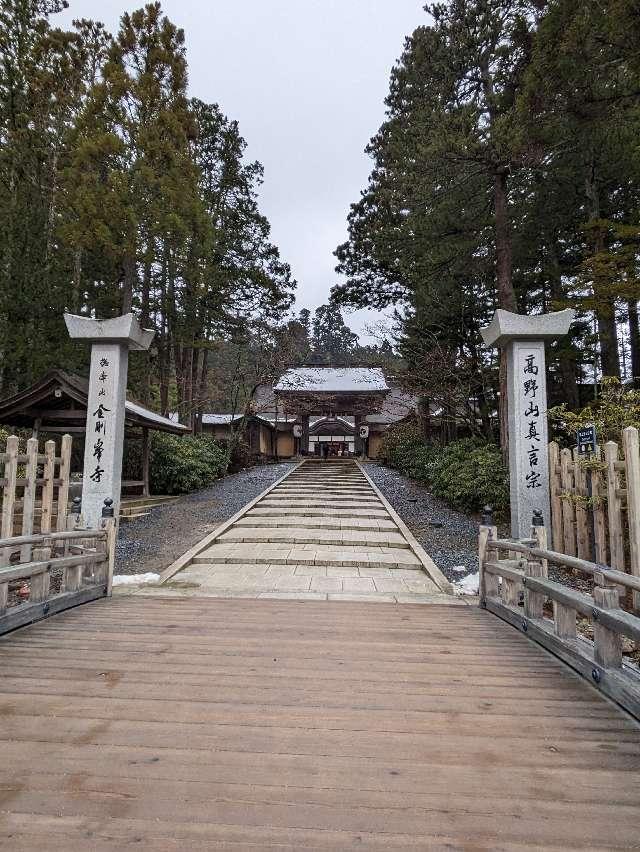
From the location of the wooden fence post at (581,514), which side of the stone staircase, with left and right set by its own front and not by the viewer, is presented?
left

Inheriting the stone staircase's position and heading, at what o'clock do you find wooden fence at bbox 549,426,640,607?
The wooden fence is roughly at 10 o'clock from the stone staircase.

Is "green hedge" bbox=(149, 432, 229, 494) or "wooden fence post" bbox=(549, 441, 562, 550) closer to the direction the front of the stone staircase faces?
the wooden fence post

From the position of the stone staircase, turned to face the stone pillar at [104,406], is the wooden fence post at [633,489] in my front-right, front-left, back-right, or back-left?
back-left

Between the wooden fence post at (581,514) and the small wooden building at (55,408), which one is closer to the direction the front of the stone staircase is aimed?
the wooden fence post

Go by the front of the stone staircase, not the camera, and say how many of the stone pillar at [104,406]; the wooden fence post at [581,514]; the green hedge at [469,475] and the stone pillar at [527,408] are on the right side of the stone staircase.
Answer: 1

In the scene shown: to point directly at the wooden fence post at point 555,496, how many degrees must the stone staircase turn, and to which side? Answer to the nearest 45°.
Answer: approximately 90° to its left

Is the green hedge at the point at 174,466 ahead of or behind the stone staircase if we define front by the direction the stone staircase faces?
behind

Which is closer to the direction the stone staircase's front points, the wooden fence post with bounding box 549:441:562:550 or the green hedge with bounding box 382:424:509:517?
the wooden fence post

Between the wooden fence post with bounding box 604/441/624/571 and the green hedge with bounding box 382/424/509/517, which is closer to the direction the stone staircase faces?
the wooden fence post

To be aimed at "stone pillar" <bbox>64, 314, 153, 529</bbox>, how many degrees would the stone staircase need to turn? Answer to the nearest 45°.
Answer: approximately 90° to its right

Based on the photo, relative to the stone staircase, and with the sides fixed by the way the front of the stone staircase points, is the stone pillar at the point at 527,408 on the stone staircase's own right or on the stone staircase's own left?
on the stone staircase's own left

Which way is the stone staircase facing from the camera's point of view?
toward the camera

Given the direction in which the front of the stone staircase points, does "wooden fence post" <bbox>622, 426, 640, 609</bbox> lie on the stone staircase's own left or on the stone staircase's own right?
on the stone staircase's own left

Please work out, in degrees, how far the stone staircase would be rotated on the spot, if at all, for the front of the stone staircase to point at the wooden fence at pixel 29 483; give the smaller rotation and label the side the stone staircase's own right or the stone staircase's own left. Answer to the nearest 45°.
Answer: approximately 90° to the stone staircase's own right
